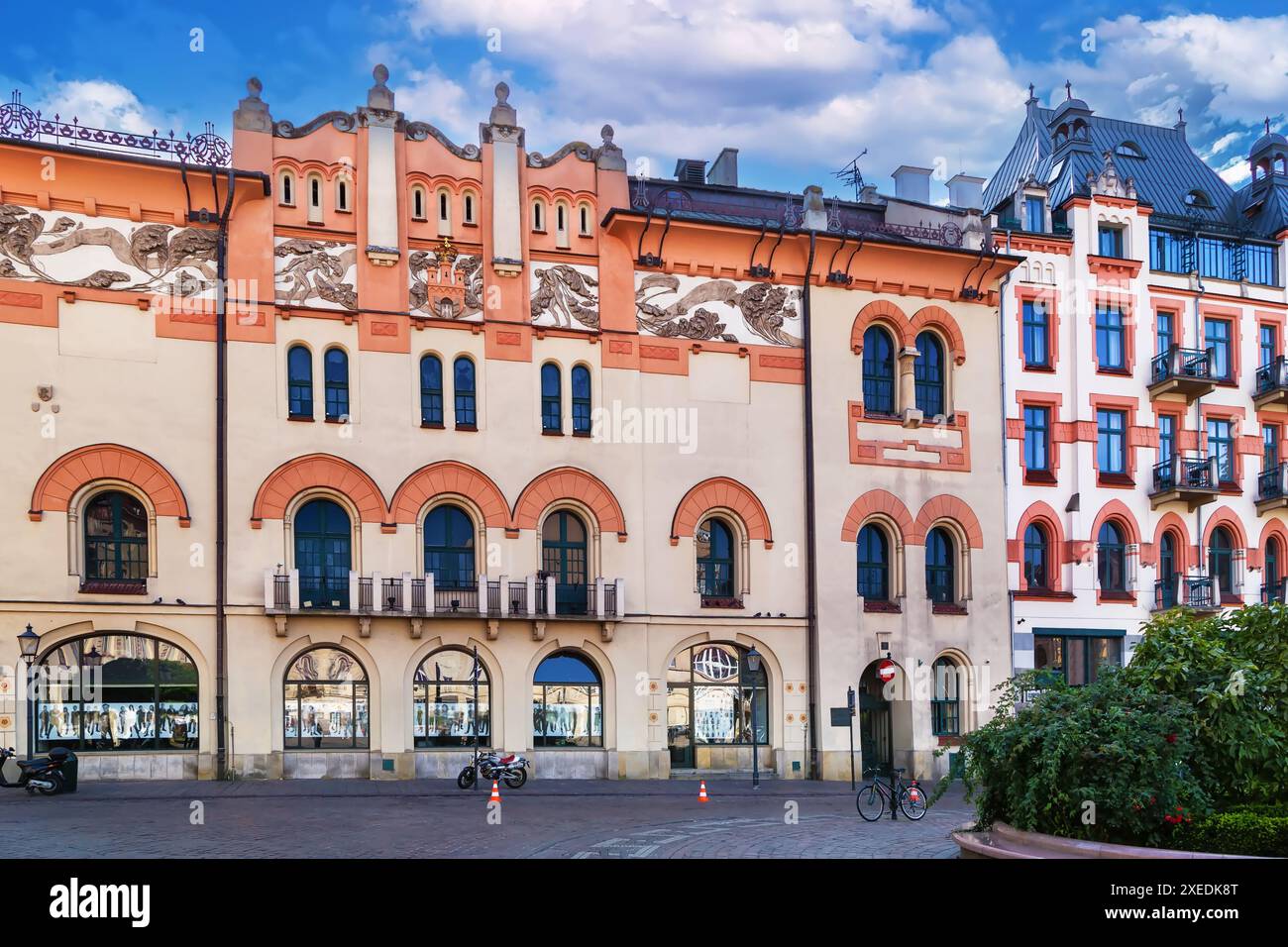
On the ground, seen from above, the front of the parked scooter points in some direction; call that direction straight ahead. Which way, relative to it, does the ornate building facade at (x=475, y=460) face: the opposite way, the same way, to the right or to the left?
to the left

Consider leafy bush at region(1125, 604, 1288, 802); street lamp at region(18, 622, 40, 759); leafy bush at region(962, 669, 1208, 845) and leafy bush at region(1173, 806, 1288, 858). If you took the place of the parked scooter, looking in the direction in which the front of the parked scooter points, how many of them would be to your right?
1

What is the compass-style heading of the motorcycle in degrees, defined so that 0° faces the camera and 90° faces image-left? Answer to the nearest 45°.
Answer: approximately 90°

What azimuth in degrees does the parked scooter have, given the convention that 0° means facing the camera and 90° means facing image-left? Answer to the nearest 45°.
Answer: approximately 90°

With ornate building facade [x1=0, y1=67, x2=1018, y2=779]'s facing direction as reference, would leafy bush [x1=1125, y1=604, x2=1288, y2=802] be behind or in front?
in front

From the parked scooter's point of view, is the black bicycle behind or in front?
behind

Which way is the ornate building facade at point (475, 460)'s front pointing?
toward the camera

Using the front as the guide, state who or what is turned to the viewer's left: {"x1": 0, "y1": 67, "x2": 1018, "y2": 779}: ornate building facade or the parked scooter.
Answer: the parked scooter

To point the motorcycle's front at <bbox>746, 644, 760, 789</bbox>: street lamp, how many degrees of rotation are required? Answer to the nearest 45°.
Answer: approximately 135° to its right
